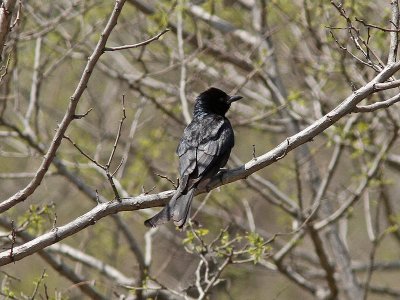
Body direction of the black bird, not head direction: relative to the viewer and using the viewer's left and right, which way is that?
facing away from the viewer and to the right of the viewer

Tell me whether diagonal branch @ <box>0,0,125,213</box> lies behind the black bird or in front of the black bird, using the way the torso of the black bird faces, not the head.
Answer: behind
